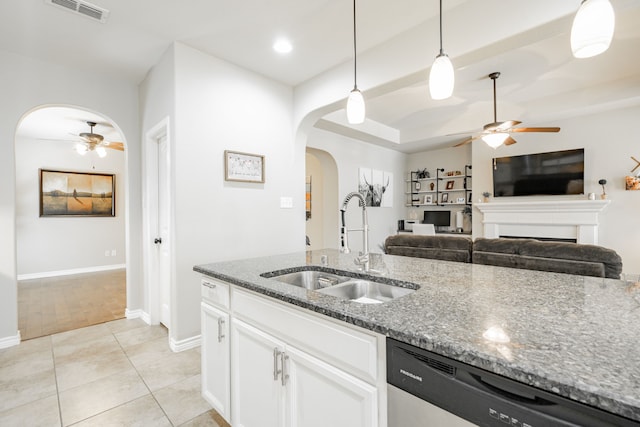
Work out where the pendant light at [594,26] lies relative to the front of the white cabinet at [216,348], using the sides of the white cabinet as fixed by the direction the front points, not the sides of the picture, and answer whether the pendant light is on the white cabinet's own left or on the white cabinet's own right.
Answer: on the white cabinet's own left

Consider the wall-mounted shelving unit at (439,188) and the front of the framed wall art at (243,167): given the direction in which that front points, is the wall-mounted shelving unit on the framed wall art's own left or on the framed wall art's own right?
on the framed wall art's own left

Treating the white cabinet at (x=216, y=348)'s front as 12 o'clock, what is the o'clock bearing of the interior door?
The interior door is roughly at 4 o'clock from the white cabinet.

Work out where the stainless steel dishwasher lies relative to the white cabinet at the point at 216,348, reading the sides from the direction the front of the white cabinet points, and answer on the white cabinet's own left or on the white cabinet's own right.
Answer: on the white cabinet's own left

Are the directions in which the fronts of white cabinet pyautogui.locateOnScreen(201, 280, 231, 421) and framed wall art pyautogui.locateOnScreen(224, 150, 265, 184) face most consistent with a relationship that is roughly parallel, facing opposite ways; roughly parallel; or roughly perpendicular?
roughly perpendicular

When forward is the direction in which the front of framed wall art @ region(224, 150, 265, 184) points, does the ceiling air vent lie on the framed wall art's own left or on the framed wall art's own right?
on the framed wall art's own right

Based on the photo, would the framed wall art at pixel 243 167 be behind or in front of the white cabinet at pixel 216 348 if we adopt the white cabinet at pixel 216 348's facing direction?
behind
